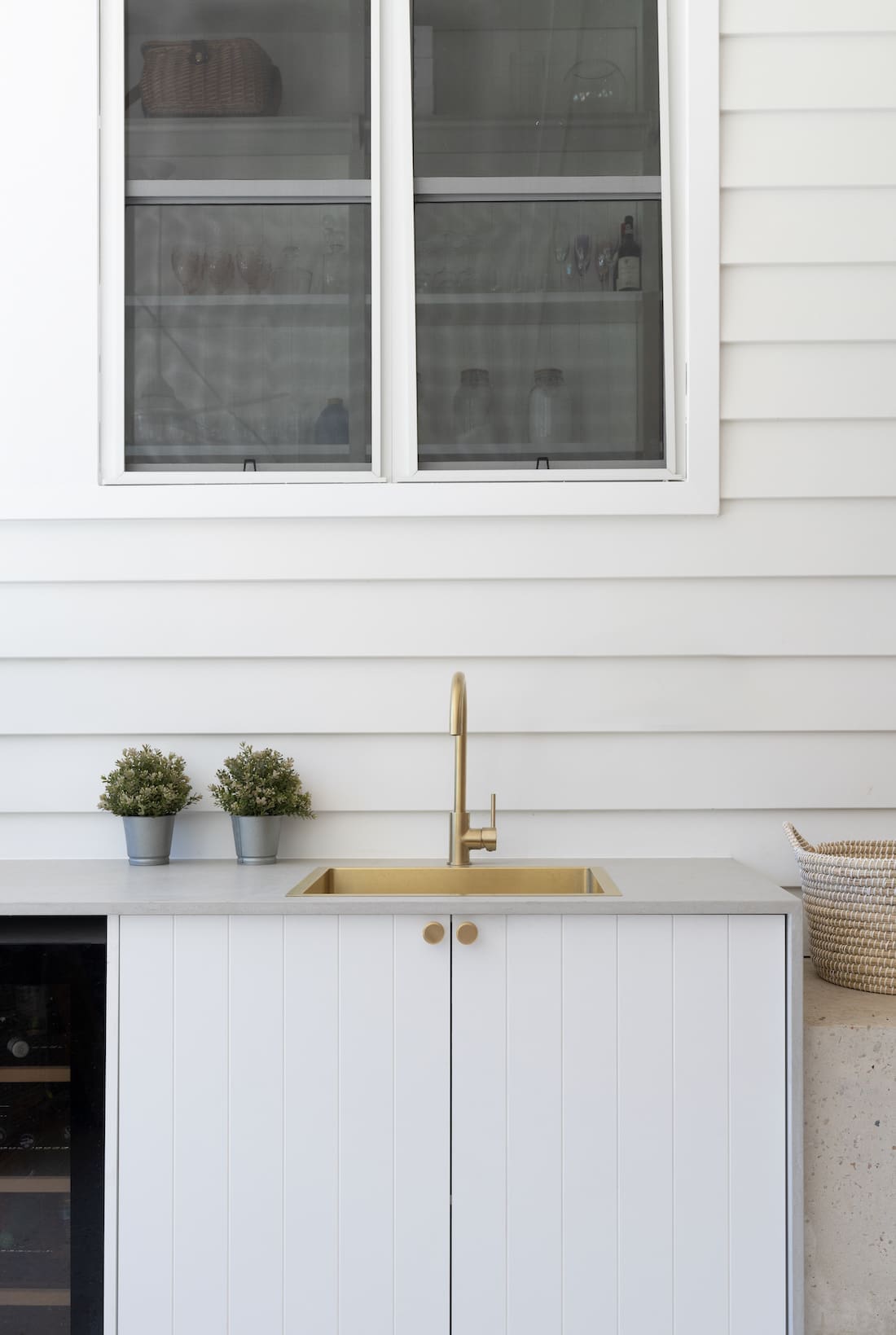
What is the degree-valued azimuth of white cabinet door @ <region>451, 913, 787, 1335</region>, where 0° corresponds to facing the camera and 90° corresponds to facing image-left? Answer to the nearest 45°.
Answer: approximately 0°
